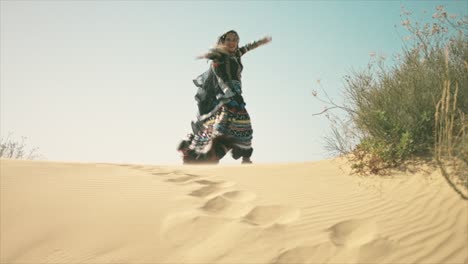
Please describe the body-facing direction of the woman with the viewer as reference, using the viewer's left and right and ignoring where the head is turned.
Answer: facing the viewer and to the right of the viewer
